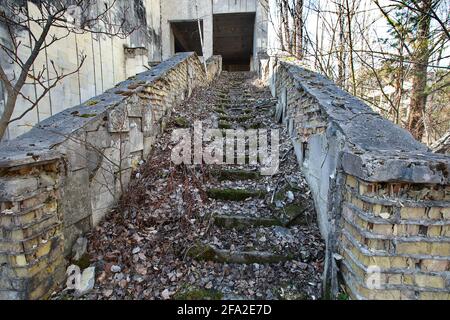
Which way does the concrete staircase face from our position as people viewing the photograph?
facing the viewer

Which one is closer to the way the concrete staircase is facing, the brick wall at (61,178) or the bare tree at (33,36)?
the brick wall

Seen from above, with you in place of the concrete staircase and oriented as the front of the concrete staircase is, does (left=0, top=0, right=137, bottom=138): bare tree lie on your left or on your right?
on your right

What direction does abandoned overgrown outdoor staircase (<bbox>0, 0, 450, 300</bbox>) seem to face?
toward the camera

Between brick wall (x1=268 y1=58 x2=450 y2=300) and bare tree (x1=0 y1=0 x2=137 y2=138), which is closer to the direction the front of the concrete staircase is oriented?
the brick wall

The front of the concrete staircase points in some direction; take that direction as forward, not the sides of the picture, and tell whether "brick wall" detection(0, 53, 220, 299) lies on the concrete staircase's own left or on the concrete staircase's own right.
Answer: on the concrete staircase's own right
